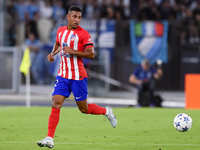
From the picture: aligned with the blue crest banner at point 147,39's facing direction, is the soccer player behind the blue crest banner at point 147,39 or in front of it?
in front

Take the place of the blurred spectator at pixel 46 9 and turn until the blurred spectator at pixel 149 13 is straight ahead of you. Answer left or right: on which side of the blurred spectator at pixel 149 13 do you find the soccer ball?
right

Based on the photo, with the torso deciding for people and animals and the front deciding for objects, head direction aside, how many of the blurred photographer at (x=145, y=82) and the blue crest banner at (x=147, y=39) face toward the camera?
2

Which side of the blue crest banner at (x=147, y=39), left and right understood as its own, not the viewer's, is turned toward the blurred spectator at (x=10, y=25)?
right

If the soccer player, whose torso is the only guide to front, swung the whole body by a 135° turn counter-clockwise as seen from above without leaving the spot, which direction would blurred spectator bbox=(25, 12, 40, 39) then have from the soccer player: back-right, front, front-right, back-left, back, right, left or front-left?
left

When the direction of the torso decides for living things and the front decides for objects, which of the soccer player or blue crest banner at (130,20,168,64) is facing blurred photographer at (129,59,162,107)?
the blue crest banner

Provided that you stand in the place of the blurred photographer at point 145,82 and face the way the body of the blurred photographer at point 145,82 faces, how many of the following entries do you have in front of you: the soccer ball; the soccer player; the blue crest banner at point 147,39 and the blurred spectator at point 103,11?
2
